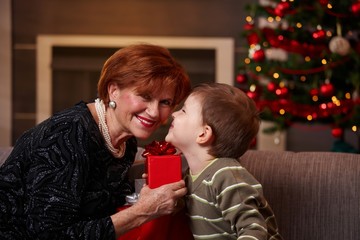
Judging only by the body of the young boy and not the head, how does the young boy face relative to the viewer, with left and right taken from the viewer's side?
facing to the left of the viewer

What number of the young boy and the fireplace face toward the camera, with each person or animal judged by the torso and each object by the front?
1

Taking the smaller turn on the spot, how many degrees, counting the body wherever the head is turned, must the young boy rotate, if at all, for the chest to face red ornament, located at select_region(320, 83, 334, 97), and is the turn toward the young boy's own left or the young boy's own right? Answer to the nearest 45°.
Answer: approximately 90° to the young boy's own right

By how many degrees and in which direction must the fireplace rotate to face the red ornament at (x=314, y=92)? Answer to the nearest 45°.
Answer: approximately 45° to its left

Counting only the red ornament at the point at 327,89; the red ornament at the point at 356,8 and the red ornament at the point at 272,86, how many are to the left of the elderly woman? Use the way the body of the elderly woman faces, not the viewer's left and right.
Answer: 3

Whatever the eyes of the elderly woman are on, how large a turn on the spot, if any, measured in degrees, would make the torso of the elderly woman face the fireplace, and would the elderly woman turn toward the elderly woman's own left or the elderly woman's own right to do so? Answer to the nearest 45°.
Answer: approximately 135° to the elderly woman's own left

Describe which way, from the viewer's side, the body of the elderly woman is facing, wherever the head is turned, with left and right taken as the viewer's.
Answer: facing the viewer and to the right of the viewer

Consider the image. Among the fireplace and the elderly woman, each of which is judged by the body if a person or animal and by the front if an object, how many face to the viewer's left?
0

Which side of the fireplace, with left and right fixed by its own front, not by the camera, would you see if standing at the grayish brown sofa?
front

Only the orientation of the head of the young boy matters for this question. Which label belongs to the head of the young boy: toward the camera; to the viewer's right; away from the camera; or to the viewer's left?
to the viewer's left

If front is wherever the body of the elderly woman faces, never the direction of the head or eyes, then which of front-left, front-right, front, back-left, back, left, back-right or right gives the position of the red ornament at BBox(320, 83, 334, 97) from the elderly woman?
left

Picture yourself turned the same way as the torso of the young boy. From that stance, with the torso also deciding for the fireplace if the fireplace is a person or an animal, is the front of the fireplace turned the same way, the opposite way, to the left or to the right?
to the left
